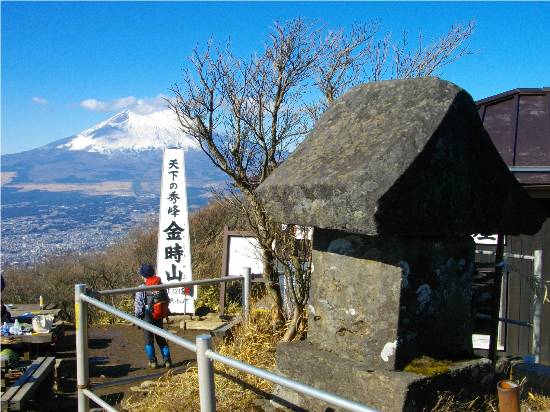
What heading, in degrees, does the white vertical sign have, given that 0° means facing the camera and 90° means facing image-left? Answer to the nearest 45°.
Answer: approximately 0°

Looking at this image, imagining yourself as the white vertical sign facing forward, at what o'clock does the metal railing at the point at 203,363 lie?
The metal railing is roughly at 12 o'clock from the white vertical sign.

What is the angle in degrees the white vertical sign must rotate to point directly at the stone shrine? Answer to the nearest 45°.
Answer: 0° — it already faces it

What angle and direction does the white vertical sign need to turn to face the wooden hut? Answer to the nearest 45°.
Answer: approximately 45° to its left

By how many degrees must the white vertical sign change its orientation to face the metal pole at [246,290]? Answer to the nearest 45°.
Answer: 0° — it already faces it

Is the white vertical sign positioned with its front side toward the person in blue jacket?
yes

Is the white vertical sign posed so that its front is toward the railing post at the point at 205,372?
yes

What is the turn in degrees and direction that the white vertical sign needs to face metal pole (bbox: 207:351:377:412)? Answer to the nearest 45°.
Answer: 0° — it already faces it
